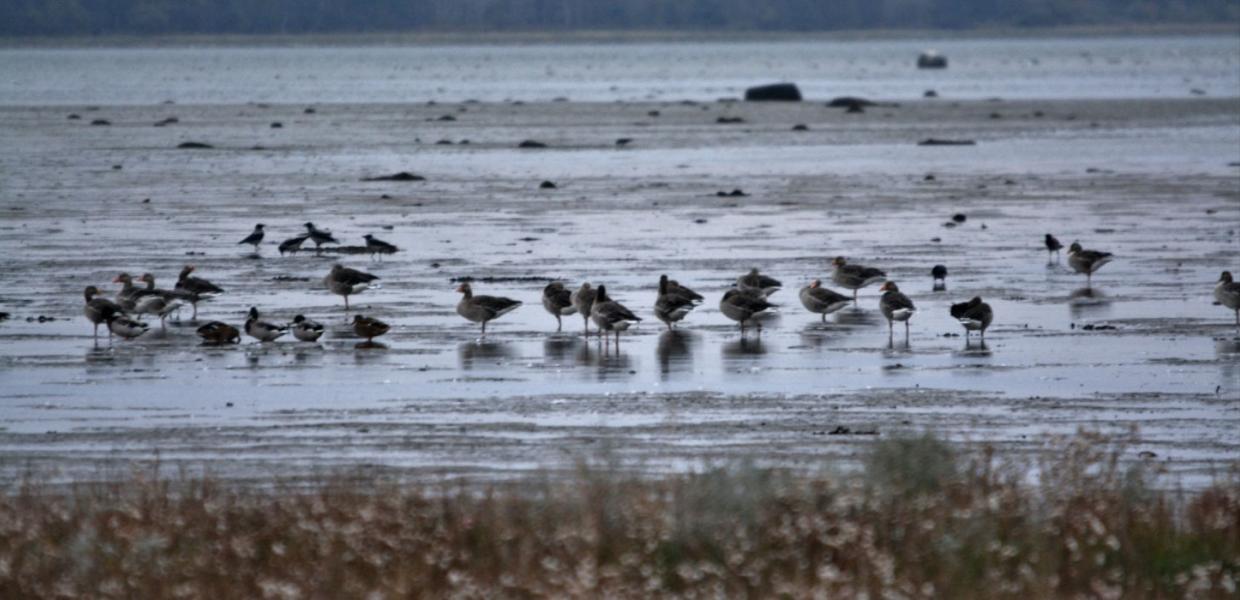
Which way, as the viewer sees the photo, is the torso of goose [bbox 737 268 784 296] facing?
to the viewer's left

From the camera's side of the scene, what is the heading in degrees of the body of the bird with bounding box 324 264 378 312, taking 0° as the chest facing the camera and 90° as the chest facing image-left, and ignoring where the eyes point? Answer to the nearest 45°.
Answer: approximately 90°

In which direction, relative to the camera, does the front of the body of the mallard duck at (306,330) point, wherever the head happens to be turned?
to the viewer's left

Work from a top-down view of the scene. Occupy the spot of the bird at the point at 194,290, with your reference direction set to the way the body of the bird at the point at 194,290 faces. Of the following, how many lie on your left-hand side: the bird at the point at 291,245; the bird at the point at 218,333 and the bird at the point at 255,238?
1

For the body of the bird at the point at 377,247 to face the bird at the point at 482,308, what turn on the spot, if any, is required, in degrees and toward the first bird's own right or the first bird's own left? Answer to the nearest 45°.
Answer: approximately 90° to the first bird's own left

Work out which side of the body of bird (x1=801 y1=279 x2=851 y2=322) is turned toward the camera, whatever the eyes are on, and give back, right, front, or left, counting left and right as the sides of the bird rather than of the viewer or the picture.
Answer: left

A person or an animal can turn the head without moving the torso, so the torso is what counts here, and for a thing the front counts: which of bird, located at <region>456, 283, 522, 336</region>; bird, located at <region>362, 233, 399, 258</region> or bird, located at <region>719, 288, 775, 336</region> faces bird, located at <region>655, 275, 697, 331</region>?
bird, located at <region>719, 288, 775, 336</region>

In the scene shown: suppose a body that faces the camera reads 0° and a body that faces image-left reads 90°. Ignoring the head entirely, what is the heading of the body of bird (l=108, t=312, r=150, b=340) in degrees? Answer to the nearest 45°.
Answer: approximately 90°

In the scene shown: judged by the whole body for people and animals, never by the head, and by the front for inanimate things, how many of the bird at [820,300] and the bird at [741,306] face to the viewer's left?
2

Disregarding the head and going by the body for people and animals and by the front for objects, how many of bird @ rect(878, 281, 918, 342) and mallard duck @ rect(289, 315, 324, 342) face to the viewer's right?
0
